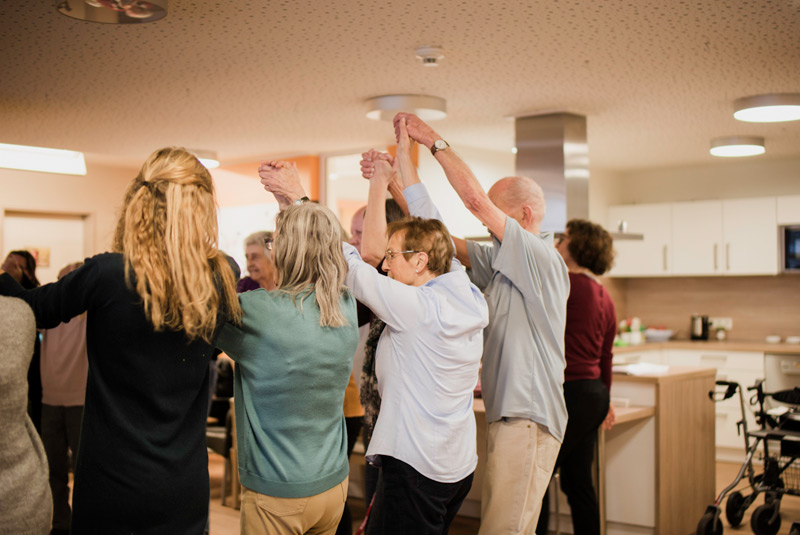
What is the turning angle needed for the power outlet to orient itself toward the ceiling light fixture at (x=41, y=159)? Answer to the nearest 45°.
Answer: approximately 45° to its right

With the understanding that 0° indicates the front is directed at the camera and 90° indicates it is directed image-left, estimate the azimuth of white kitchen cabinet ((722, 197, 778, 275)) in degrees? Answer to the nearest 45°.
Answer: approximately 0°

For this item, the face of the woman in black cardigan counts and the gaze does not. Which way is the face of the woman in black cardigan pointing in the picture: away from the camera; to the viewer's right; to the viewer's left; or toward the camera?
away from the camera

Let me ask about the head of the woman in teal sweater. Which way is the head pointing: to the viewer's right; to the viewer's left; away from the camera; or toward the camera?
away from the camera
